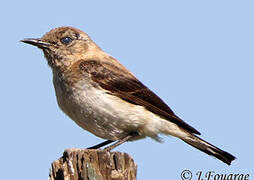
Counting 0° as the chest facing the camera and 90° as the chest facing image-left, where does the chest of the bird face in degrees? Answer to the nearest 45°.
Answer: approximately 90°
